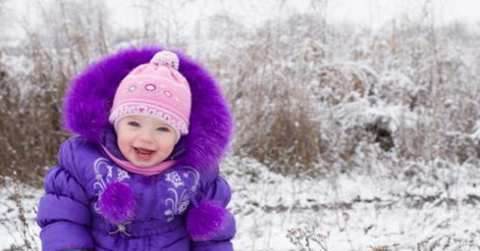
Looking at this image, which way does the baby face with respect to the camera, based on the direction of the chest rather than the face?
toward the camera
